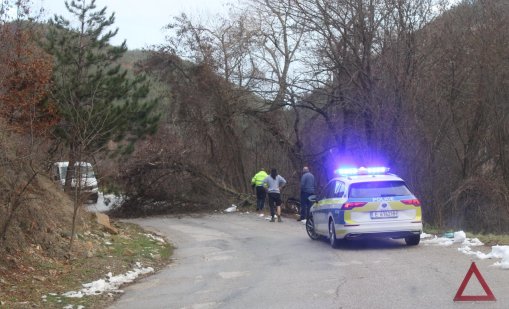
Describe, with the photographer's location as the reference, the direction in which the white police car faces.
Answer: facing away from the viewer and to the left of the viewer

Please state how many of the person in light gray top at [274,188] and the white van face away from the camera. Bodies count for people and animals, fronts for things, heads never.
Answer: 1

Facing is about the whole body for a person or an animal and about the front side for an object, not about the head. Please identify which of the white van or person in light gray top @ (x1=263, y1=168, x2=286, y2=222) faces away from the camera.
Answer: the person in light gray top

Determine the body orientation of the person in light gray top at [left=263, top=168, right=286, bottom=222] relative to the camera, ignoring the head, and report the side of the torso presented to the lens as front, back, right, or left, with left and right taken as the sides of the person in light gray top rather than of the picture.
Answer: back

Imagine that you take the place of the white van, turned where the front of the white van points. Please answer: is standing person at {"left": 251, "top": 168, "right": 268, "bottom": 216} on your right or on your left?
on your left

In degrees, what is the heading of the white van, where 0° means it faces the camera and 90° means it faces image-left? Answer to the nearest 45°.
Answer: approximately 315°
